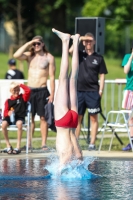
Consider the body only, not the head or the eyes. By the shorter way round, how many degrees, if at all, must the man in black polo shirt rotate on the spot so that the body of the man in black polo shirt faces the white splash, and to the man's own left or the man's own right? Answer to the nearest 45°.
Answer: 0° — they already face it

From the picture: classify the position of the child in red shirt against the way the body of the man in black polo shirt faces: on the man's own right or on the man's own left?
on the man's own right

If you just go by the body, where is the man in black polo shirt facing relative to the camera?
toward the camera

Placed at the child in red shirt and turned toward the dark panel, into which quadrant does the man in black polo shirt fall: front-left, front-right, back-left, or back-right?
front-right

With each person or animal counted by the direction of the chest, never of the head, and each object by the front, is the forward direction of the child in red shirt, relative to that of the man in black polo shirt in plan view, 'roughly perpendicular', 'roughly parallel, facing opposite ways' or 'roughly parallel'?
roughly parallel

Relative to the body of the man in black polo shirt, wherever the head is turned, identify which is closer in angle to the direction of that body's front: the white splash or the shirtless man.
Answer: the white splash

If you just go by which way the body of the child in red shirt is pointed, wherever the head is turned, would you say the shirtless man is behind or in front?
behind

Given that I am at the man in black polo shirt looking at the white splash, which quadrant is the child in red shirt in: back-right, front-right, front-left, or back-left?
front-right

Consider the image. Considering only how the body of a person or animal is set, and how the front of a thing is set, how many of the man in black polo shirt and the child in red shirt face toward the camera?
2

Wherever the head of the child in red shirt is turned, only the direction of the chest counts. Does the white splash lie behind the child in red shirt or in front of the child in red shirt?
in front

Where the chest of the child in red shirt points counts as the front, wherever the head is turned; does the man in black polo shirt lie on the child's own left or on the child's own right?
on the child's own left

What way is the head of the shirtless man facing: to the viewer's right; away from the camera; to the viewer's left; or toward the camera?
toward the camera

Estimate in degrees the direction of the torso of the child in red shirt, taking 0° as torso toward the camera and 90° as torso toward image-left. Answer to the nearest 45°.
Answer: approximately 0°
